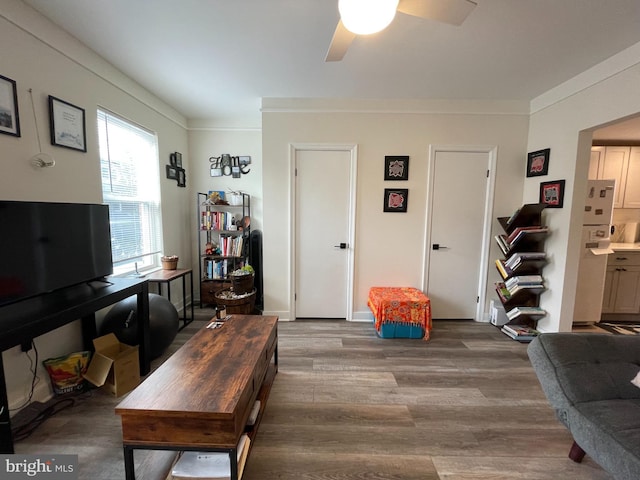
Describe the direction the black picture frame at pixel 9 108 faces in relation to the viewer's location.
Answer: facing the viewer and to the right of the viewer

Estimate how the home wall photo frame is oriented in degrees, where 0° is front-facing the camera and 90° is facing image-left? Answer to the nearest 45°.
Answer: approximately 0°

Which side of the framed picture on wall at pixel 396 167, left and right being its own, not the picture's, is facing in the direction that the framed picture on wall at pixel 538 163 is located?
left

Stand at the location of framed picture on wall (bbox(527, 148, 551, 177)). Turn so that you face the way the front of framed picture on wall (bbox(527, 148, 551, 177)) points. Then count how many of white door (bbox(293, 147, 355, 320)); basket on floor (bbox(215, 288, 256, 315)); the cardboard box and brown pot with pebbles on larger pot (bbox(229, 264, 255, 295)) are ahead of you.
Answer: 4

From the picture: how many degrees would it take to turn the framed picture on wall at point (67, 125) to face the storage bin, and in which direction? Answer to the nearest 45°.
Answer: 0° — it already faces it

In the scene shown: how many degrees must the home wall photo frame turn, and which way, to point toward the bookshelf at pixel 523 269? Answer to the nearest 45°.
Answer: approximately 45° to its left

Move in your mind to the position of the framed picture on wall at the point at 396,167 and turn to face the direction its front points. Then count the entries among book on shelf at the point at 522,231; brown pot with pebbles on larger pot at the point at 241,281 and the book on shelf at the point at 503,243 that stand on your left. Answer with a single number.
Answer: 2

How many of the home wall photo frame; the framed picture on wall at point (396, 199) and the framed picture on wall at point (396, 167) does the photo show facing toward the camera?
3

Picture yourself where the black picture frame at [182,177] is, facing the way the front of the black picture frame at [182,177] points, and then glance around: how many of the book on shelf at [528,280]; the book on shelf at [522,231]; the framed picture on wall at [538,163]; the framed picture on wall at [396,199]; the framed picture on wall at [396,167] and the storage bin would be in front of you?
6

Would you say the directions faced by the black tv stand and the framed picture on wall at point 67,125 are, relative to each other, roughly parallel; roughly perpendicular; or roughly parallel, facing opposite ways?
roughly parallel

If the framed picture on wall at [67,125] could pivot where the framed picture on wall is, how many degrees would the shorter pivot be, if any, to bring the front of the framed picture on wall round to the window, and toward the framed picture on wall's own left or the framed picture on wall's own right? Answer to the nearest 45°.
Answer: approximately 90° to the framed picture on wall's own left

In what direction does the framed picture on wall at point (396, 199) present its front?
toward the camera

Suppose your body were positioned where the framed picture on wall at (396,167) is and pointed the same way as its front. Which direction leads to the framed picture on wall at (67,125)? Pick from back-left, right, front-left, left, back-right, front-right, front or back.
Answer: front-right

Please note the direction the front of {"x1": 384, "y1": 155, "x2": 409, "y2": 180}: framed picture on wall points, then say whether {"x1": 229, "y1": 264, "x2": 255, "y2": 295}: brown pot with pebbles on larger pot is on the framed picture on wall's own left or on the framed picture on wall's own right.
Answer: on the framed picture on wall's own right

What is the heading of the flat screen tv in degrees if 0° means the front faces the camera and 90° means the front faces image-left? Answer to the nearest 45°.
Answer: approximately 315°

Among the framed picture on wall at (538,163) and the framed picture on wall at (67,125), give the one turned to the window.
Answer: the framed picture on wall at (538,163)

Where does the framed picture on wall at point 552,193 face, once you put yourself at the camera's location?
facing the viewer and to the left of the viewer

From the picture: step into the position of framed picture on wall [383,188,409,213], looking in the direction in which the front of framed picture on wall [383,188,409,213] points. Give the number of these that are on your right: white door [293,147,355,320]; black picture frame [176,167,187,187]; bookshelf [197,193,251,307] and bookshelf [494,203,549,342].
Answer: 3

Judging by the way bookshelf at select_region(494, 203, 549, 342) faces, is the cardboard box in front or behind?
in front

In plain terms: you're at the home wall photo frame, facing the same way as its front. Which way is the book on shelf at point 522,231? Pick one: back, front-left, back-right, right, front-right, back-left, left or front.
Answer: front-left

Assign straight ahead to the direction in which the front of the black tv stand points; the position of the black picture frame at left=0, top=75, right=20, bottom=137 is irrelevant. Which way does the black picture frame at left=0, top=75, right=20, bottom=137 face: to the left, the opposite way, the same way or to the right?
the same way

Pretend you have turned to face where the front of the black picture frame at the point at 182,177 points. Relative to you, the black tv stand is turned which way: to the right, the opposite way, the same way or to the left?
the same way

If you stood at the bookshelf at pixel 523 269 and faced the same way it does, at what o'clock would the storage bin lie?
The storage bin is roughly at 12 o'clock from the bookshelf.
